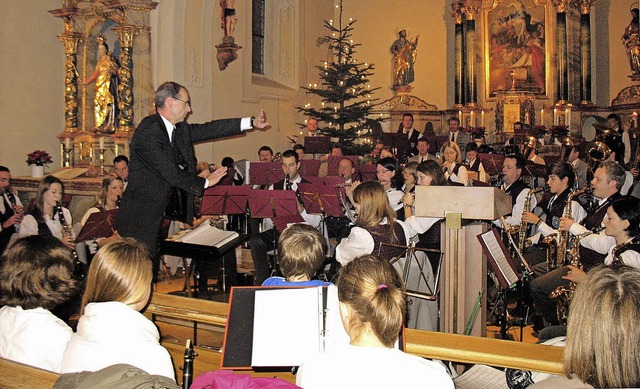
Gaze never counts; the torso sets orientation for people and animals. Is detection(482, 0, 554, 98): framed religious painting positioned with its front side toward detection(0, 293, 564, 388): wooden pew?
yes

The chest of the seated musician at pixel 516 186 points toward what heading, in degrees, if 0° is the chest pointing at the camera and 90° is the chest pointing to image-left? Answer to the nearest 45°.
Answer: approximately 90°

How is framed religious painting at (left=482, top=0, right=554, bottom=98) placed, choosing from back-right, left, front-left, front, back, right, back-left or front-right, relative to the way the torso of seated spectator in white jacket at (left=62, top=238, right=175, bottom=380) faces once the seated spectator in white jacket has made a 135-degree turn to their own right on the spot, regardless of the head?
left

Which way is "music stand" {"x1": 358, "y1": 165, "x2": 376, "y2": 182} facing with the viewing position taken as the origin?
facing away from the viewer

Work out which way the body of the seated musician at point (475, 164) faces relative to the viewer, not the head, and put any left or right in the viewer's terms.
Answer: facing the viewer and to the left of the viewer

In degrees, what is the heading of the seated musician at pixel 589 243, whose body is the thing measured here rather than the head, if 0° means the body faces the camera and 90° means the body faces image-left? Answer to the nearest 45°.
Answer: approximately 90°

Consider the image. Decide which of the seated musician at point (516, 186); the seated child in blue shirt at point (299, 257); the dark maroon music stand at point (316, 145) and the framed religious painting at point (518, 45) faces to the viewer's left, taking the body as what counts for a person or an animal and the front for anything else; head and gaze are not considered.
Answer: the seated musician at point (516, 186)

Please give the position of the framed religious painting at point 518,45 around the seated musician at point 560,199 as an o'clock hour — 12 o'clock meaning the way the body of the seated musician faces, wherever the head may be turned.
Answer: The framed religious painting is roughly at 3 o'clock from the seated musician.

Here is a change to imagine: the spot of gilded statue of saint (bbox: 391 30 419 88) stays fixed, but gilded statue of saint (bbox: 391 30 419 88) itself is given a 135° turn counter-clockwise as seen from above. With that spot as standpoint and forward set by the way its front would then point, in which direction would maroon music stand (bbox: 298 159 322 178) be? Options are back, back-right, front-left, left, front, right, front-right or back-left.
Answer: back-right

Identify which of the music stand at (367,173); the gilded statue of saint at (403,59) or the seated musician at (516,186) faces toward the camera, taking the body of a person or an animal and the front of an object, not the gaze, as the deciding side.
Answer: the gilded statue of saint

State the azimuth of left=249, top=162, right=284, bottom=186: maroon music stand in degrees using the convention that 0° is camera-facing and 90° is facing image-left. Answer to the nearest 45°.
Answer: approximately 180°

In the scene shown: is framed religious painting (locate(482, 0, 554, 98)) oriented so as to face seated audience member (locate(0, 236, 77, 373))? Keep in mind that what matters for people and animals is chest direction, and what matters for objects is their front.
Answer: yes

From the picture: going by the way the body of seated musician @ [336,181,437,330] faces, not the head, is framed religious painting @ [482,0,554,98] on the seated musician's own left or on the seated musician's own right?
on the seated musician's own right

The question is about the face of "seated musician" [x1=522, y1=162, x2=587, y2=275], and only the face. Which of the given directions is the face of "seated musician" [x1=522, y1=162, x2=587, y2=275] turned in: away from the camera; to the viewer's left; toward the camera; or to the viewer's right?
to the viewer's left

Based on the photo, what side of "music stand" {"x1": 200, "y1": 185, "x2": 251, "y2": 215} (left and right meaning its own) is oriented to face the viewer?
back

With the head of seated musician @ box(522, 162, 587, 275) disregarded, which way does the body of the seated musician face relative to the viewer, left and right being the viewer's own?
facing to the left of the viewer

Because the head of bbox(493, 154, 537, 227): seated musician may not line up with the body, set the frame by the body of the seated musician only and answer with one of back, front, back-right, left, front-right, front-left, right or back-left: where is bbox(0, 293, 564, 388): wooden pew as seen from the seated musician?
left

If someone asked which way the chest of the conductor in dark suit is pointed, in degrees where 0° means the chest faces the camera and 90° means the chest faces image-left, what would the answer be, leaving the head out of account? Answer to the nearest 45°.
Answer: approximately 270°
